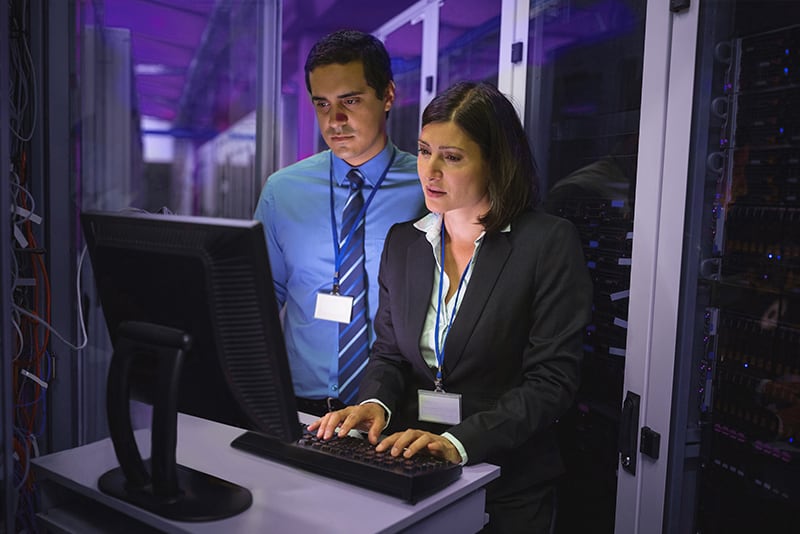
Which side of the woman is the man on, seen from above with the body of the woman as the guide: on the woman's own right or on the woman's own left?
on the woman's own right

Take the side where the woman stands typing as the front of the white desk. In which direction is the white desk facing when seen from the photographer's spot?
facing away from the viewer and to the right of the viewer

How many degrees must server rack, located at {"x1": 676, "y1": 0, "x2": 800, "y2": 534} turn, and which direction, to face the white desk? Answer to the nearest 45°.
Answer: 0° — it already faces it

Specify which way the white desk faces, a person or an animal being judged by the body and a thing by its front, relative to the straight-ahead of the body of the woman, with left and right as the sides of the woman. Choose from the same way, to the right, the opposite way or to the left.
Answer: the opposite way

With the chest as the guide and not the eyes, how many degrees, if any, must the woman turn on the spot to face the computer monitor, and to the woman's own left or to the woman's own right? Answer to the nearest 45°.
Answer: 0° — they already face it

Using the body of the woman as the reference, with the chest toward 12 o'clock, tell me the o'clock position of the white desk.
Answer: The white desk is roughly at 12 o'clock from the woman.

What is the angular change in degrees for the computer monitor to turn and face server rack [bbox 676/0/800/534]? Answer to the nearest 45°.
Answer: approximately 45° to its right

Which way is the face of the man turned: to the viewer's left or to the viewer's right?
to the viewer's left

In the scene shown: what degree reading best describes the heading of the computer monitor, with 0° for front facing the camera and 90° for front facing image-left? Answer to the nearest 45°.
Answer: approximately 225°

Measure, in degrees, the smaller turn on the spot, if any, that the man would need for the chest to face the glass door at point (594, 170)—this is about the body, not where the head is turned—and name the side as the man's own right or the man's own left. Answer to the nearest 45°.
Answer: approximately 90° to the man's own left
